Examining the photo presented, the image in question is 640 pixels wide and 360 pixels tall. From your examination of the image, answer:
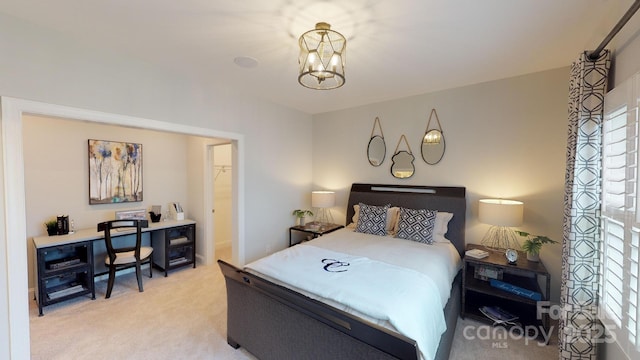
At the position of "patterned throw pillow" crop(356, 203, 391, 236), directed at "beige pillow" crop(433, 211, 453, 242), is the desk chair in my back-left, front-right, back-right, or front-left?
back-right

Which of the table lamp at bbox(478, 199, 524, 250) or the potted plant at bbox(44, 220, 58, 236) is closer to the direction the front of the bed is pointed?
the potted plant

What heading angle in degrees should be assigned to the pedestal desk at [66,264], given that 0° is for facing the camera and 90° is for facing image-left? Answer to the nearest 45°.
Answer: approximately 315°

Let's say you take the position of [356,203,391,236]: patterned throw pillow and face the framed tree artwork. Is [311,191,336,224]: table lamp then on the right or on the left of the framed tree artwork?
right

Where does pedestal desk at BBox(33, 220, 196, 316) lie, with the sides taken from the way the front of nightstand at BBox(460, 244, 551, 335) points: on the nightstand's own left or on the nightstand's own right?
on the nightstand's own right

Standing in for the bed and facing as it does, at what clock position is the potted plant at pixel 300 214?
The potted plant is roughly at 4 o'clock from the bed.
